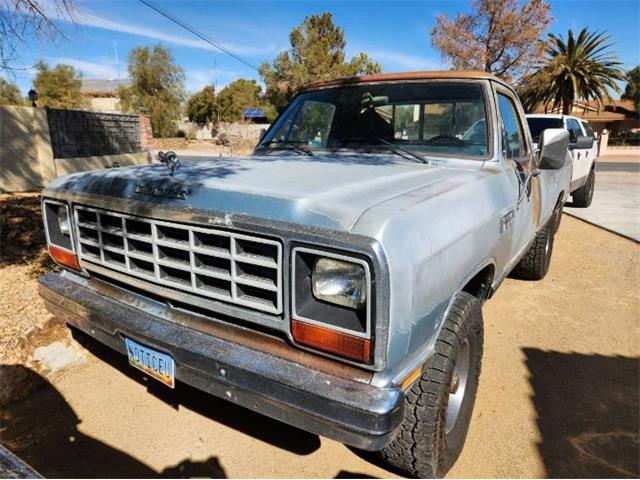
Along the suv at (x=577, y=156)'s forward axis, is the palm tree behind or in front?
behind

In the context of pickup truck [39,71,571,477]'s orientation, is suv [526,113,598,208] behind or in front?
behind

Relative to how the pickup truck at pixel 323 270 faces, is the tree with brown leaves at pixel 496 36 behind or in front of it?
behind

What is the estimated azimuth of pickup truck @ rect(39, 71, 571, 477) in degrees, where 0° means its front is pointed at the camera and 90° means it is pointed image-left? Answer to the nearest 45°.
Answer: approximately 45°

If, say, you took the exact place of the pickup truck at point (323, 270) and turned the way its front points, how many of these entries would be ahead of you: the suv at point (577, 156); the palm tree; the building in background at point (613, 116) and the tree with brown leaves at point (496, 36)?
0

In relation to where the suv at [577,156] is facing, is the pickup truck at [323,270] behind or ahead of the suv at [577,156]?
ahead

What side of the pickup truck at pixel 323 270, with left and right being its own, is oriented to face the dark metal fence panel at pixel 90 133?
right

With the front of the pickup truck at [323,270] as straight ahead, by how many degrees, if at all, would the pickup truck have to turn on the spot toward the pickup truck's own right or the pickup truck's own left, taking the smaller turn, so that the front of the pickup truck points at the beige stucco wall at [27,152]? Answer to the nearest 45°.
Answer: approximately 90° to the pickup truck's own right

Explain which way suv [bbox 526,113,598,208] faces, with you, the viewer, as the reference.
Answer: facing the viewer and to the left of the viewer

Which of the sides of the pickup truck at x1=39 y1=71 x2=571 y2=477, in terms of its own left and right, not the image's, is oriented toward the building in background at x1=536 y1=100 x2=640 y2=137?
back

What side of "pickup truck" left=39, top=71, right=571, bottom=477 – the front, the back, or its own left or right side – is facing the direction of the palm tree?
back

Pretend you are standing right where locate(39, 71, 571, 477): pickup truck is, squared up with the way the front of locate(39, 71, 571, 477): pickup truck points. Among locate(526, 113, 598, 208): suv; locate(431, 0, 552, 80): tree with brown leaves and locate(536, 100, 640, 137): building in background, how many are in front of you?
0

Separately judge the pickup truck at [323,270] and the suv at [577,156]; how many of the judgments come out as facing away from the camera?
0

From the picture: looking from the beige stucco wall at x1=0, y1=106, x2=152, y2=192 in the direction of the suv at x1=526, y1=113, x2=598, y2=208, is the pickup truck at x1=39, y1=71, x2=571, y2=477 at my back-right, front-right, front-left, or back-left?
front-right

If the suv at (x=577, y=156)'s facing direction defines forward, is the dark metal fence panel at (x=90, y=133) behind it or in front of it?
in front
